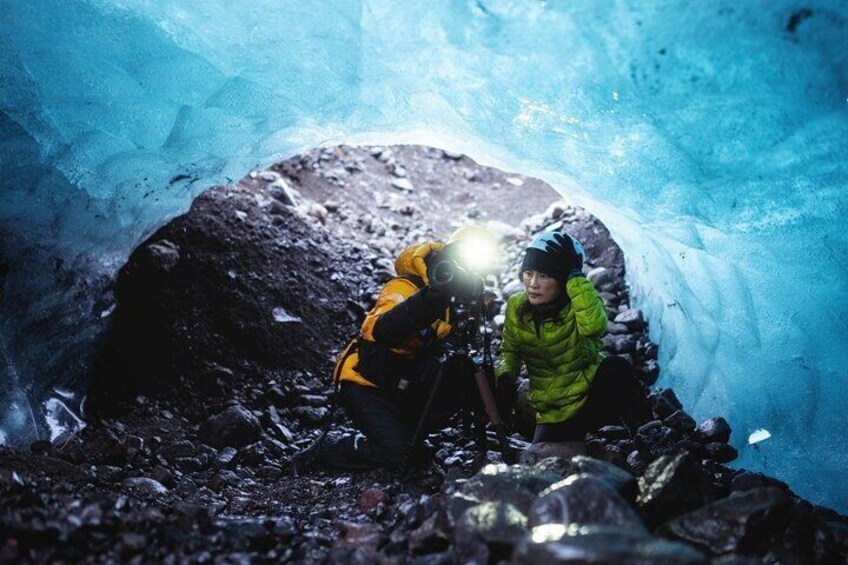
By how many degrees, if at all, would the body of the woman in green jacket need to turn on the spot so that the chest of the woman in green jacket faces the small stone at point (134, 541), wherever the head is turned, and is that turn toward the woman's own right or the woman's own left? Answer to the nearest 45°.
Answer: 0° — they already face it

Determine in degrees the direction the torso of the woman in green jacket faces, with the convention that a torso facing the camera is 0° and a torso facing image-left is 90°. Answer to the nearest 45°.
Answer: approximately 45°

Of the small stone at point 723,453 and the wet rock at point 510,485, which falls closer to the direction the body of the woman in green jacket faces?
the wet rock

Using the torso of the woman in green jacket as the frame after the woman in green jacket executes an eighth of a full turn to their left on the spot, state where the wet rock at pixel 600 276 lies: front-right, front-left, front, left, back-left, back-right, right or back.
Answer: back

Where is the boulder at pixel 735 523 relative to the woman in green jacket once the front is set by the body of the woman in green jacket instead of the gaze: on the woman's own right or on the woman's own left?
on the woman's own left

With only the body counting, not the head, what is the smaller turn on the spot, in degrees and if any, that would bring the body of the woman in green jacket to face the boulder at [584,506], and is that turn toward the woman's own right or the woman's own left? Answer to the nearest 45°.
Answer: approximately 45° to the woman's own left

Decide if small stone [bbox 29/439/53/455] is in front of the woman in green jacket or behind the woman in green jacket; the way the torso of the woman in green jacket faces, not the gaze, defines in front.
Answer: in front

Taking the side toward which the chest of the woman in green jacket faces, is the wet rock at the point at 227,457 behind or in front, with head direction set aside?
in front
